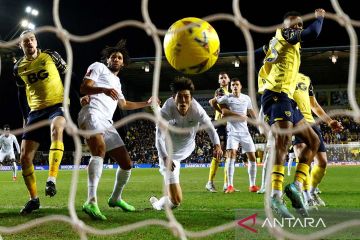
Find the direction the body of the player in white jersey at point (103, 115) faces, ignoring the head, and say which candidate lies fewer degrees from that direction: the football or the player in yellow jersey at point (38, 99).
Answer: the football

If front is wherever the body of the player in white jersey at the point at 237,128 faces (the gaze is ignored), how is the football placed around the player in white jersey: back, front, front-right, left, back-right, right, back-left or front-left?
front

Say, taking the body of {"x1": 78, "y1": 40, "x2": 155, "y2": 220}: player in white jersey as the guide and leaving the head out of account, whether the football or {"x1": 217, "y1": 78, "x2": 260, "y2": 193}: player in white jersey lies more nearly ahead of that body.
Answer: the football

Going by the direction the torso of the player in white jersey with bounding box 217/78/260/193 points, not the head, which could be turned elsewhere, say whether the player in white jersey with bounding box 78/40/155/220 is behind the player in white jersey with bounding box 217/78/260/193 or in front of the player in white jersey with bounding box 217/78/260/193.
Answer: in front

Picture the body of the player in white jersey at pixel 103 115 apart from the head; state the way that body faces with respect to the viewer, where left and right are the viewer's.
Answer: facing the viewer and to the right of the viewer

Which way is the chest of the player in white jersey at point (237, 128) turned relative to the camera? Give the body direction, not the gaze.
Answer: toward the camera

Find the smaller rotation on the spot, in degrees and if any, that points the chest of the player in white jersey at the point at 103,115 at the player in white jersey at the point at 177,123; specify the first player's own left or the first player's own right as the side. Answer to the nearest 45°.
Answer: approximately 45° to the first player's own left

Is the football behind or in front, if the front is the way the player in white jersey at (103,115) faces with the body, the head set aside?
in front

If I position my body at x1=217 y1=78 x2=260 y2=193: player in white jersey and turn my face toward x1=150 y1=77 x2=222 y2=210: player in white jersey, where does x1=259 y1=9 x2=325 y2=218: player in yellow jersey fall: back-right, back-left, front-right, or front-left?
front-left

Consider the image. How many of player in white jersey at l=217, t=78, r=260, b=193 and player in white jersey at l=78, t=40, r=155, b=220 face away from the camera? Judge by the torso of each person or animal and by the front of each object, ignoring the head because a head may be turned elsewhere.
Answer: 0

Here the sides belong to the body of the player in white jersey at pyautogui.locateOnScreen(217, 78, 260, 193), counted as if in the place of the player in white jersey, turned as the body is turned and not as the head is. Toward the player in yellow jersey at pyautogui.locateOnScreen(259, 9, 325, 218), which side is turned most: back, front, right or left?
front

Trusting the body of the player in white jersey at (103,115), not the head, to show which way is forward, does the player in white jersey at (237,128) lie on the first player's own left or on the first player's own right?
on the first player's own left
